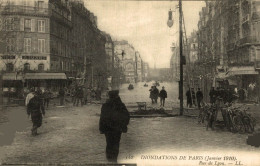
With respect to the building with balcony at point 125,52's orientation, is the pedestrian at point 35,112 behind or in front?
in front

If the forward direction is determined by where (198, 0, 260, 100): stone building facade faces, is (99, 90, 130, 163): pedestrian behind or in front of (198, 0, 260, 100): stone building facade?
in front

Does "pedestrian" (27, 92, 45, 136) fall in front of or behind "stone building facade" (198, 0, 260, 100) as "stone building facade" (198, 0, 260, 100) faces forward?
in front

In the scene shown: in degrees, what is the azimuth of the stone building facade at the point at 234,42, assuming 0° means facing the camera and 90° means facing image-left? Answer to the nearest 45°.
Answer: approximately 45°
